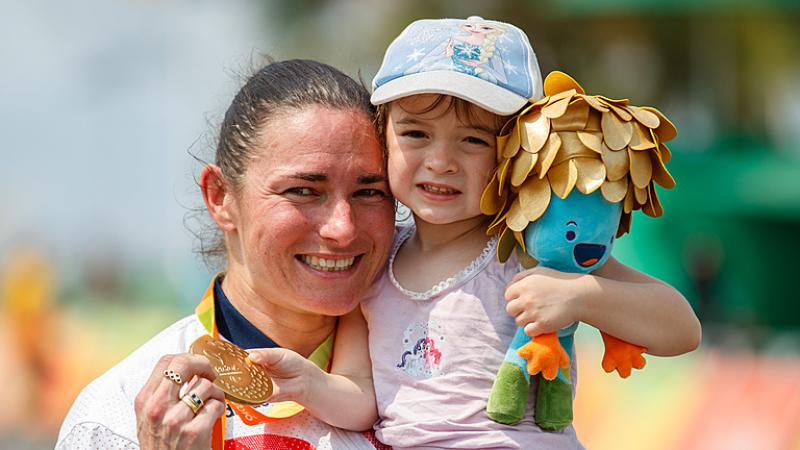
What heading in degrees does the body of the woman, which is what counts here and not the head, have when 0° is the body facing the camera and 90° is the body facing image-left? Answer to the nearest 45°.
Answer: approximately 315°
